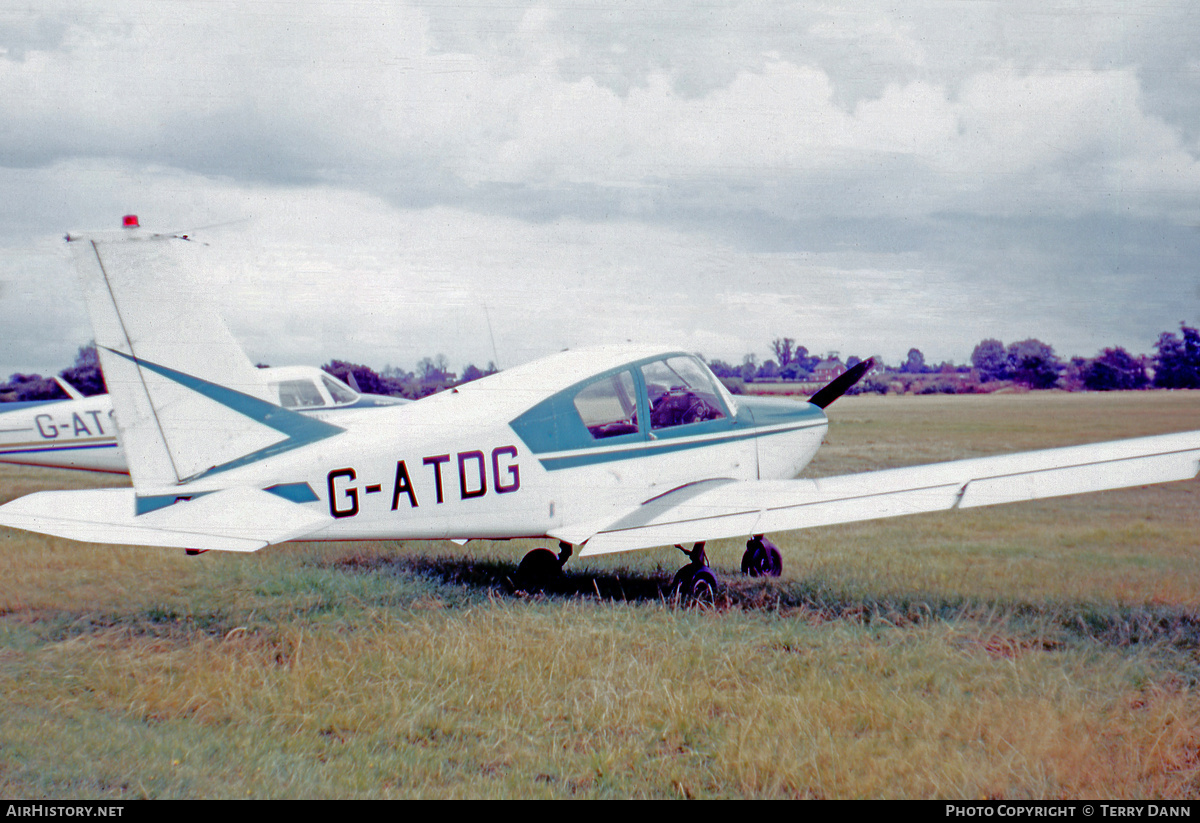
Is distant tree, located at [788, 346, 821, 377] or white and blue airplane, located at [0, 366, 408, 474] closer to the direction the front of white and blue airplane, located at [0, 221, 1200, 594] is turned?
the distant tree

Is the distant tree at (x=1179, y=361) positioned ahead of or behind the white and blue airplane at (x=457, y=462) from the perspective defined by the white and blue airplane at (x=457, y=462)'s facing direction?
ahead

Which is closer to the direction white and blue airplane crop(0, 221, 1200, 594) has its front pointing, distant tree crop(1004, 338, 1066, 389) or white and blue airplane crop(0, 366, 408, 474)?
the distant tree

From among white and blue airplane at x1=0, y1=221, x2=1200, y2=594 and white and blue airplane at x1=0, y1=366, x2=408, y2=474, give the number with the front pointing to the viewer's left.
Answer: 0

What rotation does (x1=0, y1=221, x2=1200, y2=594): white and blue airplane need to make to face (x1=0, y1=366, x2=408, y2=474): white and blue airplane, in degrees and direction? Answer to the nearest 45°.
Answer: approximately 90° to its left

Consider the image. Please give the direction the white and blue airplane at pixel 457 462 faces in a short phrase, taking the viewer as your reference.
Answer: facing away from the viewer and to the right of the viewer

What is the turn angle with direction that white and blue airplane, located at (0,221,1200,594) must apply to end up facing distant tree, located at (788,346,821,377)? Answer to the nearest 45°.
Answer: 0° — it already faces it

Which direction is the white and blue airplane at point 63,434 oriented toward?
to the viewer's right
